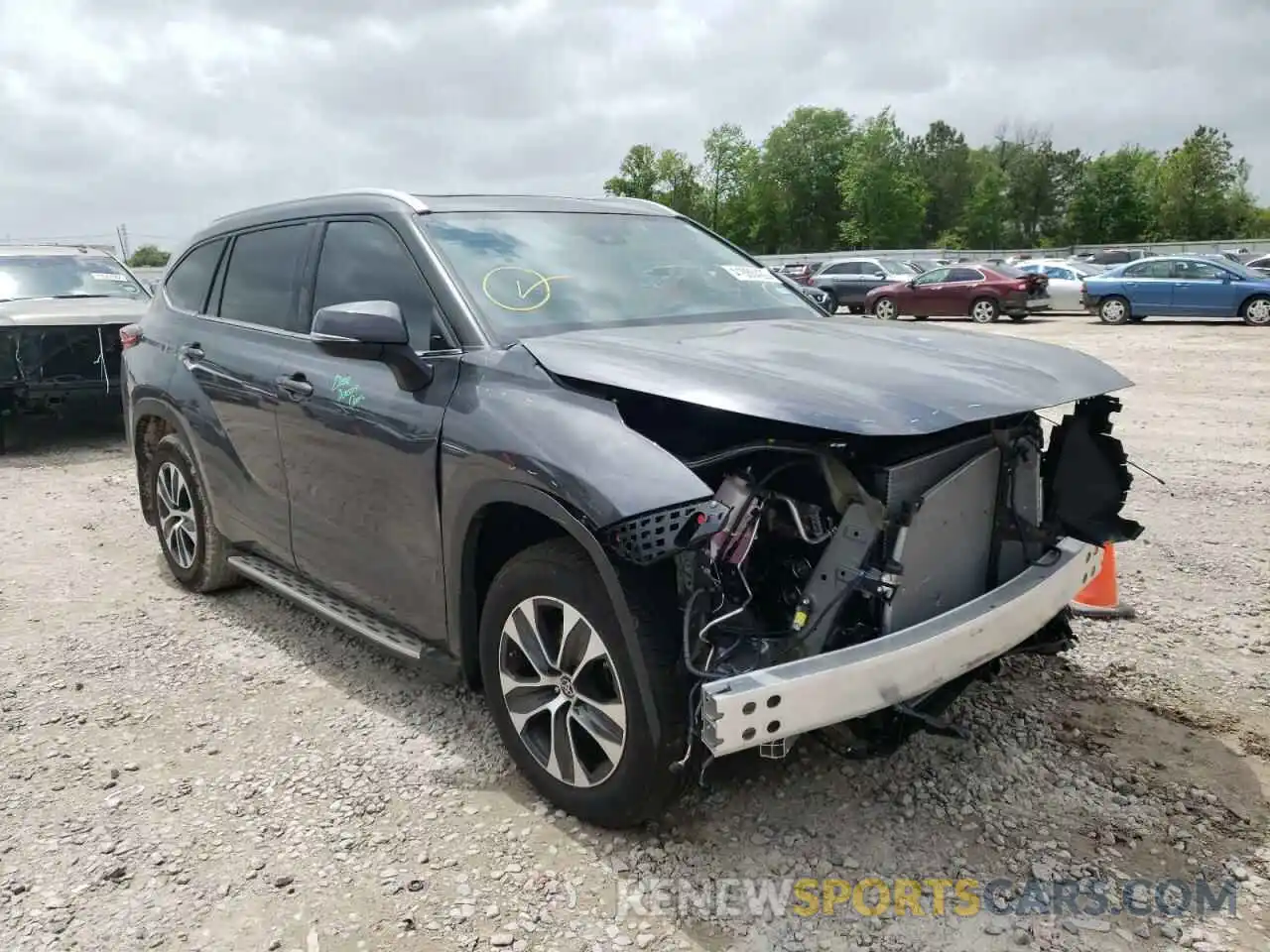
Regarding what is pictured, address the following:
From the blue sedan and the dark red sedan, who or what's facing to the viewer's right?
the blue sedan

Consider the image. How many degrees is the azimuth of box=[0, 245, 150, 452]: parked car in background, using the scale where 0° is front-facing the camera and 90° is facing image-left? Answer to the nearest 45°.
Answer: approximately 0°

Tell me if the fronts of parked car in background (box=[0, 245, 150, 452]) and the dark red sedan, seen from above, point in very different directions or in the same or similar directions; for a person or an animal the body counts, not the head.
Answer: very different directions

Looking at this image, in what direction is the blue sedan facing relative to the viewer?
to the viewer's right

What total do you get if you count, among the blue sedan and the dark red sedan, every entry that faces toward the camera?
0

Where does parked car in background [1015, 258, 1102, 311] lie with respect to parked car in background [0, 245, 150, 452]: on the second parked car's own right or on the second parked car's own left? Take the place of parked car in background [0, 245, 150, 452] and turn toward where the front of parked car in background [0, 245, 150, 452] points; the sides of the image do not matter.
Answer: on the second parked car's own left

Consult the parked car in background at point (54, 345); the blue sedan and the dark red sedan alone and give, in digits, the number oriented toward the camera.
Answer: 1

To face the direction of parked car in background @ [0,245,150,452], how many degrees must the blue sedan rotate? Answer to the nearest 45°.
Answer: approximately 135° to its right
